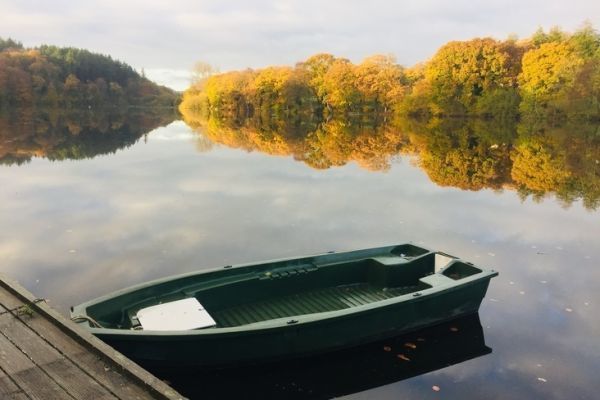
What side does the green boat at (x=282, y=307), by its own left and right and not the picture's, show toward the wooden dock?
front

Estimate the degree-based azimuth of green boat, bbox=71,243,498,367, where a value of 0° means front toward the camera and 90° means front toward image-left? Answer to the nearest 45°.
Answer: approximately 45°
